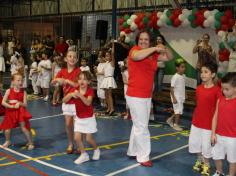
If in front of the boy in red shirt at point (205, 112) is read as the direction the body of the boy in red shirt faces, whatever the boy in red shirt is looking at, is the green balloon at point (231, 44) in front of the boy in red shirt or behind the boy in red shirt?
behind

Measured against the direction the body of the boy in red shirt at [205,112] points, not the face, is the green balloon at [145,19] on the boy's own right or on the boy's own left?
on the boy's own right

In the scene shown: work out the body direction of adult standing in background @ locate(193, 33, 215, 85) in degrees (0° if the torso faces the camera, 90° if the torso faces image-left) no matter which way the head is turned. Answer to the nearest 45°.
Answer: approximately 0°

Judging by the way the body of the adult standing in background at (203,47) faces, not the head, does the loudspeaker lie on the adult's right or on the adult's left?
on the adult's right

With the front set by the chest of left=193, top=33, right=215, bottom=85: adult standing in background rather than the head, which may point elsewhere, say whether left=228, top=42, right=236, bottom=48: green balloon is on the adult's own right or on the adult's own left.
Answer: on the adult's own left

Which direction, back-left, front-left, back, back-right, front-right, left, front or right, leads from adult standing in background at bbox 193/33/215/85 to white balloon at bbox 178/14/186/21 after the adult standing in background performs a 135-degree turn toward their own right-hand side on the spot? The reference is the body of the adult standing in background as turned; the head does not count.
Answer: front

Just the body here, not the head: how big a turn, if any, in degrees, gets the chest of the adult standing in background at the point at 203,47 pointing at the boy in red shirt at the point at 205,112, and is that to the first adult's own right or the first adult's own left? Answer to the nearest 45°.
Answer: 0° — they already face them

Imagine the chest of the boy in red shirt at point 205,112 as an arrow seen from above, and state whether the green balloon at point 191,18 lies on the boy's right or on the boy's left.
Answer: on the boy's right
